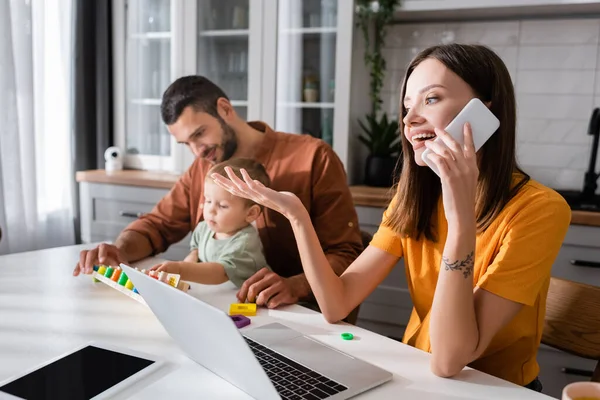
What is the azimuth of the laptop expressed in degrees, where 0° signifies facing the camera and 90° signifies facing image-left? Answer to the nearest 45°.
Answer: approximately 225°

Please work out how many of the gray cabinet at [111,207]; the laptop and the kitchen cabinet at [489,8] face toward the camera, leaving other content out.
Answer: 2

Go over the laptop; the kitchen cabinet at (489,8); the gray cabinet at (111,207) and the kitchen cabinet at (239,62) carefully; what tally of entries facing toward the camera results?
3

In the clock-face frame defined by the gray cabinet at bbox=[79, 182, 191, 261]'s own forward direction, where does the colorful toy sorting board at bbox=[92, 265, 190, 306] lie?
The colorful toy sorting board is roughly at 12 o'clock from the gray cabinet.

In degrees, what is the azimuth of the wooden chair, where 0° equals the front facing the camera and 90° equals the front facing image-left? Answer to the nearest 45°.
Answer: approximately 45°
